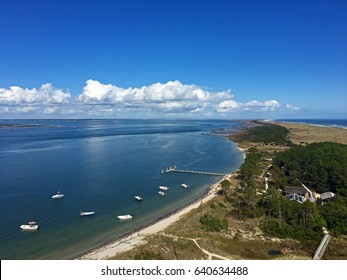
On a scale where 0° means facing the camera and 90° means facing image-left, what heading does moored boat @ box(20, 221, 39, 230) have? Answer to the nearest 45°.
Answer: approximately 90°

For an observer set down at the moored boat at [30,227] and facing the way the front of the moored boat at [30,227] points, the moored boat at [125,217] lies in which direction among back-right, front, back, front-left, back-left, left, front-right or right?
back
